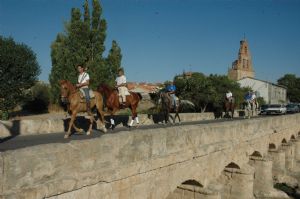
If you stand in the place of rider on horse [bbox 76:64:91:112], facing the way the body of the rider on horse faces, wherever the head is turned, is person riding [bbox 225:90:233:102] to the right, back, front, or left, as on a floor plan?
back

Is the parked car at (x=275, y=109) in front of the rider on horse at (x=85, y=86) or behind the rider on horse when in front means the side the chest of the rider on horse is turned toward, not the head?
behind
